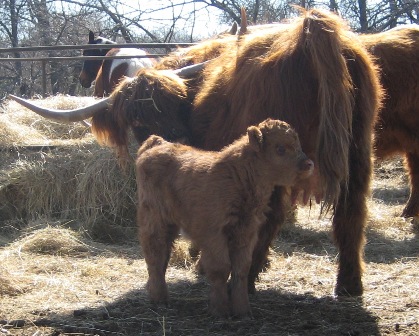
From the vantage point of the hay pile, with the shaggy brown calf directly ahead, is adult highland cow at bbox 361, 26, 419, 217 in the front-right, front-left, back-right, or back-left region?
front-left

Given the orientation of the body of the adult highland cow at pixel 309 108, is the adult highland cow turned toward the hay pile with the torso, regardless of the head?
yes

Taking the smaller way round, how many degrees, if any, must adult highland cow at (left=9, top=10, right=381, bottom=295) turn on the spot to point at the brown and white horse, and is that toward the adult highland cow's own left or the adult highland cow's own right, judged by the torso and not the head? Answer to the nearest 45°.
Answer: approximately 45° to the adult highland cow's own right

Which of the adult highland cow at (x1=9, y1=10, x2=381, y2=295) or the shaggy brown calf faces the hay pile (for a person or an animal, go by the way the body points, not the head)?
the adult highland cow

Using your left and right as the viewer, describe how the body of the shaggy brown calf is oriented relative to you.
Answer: facing the viewer and to the right of the viewer

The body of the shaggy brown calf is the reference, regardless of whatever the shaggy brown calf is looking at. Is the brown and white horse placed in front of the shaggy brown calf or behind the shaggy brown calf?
behind

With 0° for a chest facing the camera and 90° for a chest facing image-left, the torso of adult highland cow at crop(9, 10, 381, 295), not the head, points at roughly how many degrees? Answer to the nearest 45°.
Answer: approximately 135°

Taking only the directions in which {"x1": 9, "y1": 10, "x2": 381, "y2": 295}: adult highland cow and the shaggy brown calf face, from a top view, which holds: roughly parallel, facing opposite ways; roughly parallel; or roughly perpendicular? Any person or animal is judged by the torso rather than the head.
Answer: roughly parallel, facing opposite ways

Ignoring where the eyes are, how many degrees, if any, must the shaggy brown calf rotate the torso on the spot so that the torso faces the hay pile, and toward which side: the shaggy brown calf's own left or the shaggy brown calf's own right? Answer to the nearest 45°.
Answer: approximately 180°
